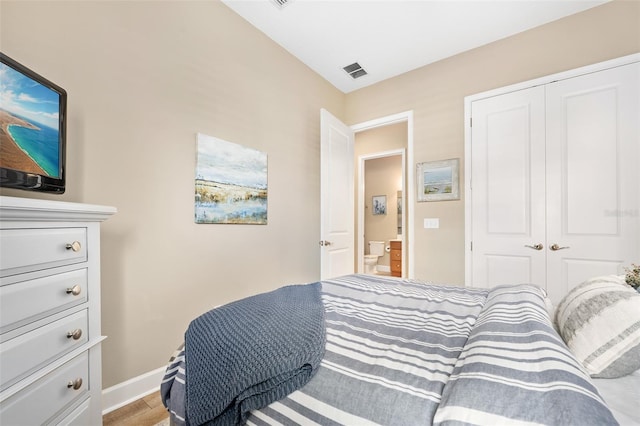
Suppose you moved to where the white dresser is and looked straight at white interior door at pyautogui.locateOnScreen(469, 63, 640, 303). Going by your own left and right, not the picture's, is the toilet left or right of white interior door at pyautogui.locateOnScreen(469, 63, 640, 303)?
left

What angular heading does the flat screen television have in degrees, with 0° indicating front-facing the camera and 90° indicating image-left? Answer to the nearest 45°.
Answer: approximately 315°

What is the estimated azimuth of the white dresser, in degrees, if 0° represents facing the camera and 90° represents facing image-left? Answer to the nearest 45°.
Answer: approximately 315°

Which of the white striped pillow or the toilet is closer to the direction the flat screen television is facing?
the white striped pillow

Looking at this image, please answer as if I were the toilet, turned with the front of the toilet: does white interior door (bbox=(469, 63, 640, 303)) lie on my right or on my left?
on my left

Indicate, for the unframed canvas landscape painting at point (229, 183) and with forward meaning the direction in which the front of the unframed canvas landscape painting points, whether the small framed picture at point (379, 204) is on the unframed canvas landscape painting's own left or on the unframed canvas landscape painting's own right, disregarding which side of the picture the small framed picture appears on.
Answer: on the unframed canvas landscape painting's own left

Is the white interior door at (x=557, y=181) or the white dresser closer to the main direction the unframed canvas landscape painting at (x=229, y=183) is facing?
the white interior door
